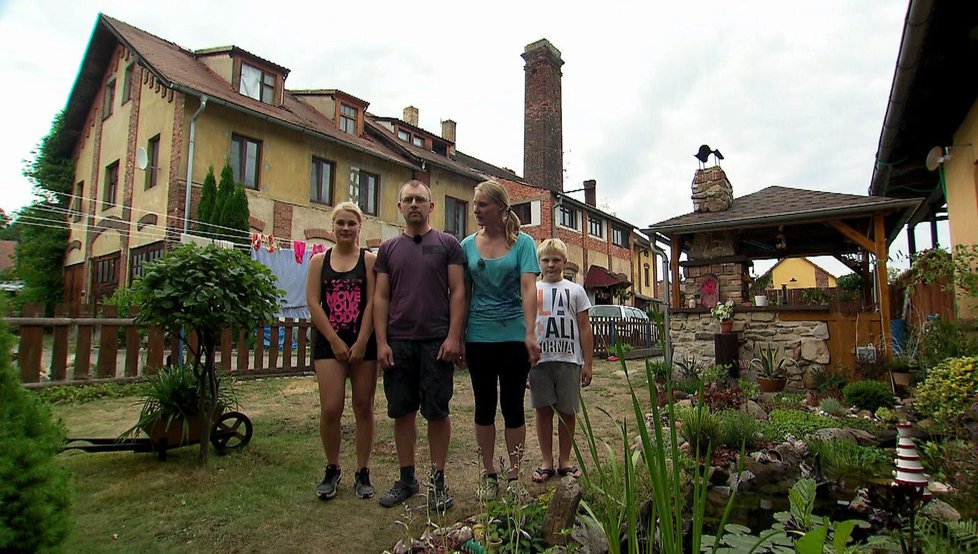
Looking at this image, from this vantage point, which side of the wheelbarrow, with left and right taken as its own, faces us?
right

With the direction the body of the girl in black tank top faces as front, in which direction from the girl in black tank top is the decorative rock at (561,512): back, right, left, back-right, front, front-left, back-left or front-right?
front-left

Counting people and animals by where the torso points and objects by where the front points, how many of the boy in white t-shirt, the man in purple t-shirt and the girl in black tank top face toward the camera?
3

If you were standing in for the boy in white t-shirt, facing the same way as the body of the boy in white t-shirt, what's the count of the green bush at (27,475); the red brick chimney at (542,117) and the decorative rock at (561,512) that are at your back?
1

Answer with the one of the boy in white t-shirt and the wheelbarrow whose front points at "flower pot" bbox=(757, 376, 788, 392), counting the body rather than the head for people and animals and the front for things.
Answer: the wheelbarrow

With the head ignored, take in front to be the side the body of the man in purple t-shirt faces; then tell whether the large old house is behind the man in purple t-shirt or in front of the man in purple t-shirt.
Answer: behind

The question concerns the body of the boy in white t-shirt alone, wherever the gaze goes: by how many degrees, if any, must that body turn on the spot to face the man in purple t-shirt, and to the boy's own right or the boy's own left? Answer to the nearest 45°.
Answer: approximately 45° to the boy's own right
